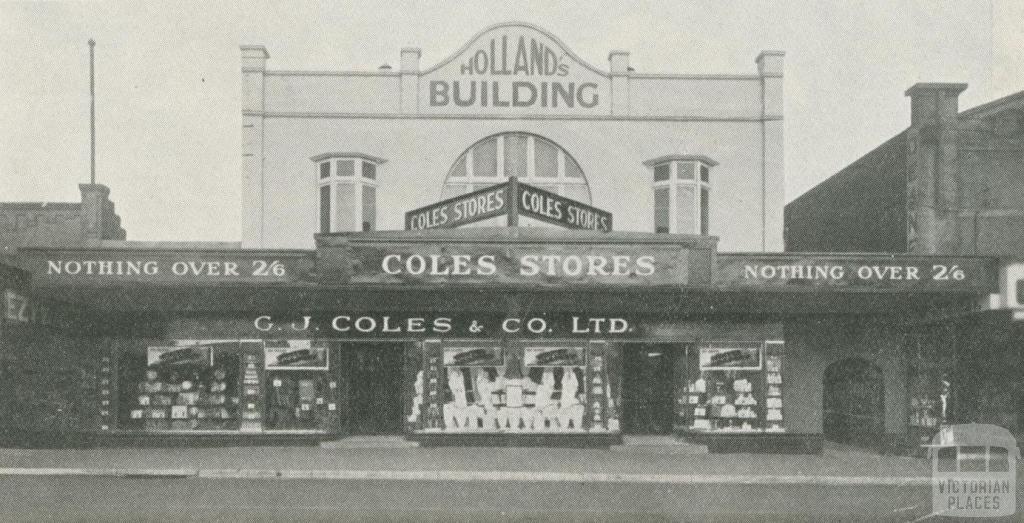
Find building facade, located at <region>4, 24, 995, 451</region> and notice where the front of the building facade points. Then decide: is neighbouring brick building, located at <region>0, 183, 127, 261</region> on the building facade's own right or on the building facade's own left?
on the building facade's own right

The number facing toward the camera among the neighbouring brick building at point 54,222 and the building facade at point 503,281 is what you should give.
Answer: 2

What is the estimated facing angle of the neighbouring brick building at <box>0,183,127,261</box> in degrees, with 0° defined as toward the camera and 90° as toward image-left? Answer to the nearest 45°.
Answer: approximately 0°

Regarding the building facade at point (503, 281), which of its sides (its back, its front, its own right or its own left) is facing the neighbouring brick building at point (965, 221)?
left

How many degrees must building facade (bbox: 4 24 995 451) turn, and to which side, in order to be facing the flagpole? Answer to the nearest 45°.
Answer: approximately 135° to its right

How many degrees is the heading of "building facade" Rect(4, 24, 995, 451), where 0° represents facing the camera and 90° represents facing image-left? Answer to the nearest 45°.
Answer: approximately 0°
